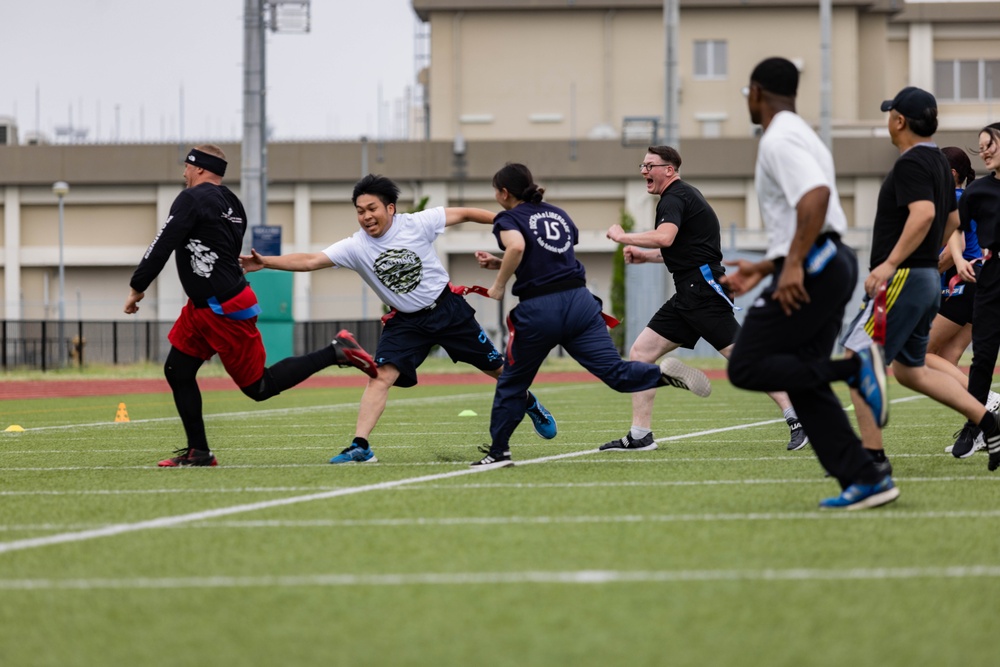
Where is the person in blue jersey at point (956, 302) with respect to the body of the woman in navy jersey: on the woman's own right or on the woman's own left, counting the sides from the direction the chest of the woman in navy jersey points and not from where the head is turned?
on the woman's own right

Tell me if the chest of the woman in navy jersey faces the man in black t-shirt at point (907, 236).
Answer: no

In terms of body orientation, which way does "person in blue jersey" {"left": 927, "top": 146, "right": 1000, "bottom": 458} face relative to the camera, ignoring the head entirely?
to the viewer's left

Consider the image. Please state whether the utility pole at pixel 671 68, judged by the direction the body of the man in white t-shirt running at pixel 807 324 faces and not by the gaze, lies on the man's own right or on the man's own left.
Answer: on the man's own right

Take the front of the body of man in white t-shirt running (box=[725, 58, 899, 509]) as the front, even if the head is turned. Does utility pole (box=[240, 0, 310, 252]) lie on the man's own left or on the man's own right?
on the man's own right

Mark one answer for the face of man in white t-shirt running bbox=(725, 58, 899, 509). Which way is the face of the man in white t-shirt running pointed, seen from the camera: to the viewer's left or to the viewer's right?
to the viewer's left

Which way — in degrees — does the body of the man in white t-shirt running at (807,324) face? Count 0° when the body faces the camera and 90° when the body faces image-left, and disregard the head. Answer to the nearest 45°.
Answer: approximately 90°

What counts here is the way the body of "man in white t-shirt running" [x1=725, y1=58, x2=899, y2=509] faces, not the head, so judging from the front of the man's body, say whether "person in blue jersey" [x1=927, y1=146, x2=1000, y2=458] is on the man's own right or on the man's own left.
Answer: on the man's own right

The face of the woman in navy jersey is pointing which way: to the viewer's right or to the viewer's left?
to the viewer's left

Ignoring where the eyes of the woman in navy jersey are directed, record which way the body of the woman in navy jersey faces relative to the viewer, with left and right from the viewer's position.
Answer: facing away from the viewer and to the left of the viewer

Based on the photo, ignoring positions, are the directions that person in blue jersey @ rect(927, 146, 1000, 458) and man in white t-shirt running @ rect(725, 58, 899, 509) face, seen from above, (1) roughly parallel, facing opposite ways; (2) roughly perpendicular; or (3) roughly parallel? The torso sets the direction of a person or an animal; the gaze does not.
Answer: roughly parallel

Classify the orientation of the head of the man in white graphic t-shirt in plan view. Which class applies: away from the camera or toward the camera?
toward the camera
